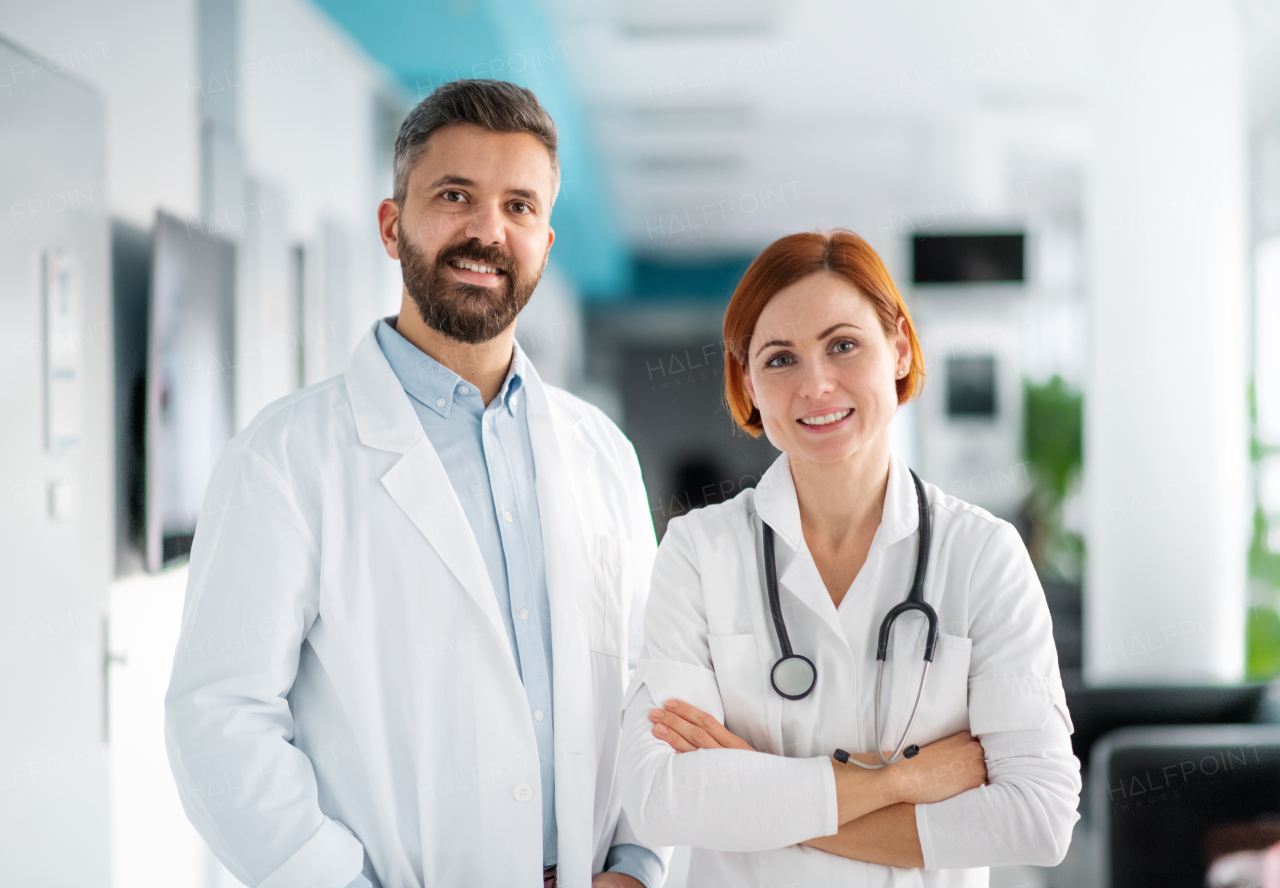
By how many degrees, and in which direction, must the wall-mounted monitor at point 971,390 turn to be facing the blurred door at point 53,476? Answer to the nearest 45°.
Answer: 0° — it already faces it

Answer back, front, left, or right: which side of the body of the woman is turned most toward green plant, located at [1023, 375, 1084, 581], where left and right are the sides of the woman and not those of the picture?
back

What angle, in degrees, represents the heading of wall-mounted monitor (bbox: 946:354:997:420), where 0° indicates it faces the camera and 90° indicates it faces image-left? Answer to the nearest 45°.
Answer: approximately 0°

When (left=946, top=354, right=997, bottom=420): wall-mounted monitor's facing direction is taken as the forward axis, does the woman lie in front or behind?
in front

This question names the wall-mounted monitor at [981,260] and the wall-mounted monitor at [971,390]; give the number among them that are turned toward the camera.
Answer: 2

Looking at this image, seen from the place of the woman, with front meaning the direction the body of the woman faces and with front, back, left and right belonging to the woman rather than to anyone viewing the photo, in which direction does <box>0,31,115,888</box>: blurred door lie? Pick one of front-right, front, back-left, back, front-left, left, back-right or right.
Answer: right
